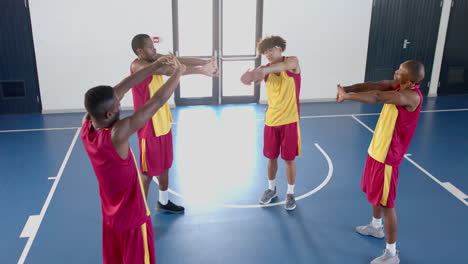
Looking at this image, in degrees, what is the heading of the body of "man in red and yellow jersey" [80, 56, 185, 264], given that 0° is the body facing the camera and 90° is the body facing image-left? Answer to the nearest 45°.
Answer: approximately 225°

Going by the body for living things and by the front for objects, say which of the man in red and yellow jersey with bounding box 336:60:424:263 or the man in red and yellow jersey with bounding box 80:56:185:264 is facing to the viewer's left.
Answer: the man in red and yellow jersey with bounding box 336:60:424:263

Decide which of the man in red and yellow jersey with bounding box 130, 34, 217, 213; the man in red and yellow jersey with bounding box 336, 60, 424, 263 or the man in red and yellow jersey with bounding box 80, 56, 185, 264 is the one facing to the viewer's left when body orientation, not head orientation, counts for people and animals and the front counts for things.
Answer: the man in red and yellow jersey with bounding box 336, 60, 424, 263

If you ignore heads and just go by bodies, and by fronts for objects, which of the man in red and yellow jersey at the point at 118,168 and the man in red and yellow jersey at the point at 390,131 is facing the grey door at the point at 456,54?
the man in red and yellow jersey at the point at 118,168

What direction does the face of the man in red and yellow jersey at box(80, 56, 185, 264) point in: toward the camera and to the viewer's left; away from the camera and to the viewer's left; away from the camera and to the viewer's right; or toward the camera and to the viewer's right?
away from the camera and to the viewer's right

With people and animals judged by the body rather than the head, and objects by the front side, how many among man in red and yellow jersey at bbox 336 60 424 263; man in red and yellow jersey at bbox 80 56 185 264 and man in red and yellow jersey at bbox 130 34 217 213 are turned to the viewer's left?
1

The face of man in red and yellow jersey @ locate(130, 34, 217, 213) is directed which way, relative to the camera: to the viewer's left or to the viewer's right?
to the viewer's right

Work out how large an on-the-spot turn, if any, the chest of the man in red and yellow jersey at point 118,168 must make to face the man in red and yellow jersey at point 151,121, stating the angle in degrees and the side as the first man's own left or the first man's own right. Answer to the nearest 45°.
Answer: approximately 45° to the first man's own left

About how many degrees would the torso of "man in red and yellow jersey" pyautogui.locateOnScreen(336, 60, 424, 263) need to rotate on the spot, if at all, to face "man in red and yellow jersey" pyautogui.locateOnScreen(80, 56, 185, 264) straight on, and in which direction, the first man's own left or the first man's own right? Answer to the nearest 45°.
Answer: approximately 45° to the first man's own left

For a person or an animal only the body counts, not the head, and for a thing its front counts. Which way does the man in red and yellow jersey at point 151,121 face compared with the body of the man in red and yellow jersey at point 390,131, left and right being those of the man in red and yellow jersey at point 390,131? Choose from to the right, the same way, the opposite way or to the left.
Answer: the opposite way

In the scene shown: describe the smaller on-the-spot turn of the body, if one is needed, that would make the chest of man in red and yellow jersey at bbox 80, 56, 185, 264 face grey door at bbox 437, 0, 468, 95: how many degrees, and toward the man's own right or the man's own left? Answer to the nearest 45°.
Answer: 0° — they already face it

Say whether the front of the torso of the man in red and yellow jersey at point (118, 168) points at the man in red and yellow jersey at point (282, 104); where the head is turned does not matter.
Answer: yes

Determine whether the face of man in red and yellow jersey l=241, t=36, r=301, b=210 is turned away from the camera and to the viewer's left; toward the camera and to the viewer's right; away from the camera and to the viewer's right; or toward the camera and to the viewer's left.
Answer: toward the camera and to the viewer's left

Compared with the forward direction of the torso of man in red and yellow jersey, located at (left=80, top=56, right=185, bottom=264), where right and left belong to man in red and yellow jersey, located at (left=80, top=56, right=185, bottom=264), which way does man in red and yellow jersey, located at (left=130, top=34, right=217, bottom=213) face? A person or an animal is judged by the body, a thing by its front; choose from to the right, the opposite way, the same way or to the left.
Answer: to the right

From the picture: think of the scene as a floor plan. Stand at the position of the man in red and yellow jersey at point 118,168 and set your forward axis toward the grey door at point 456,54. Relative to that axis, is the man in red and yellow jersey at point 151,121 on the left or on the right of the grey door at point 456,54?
left

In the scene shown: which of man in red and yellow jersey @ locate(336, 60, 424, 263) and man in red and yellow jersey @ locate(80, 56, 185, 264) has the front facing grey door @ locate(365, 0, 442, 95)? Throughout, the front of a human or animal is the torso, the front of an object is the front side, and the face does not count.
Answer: man in red and yellow jersey @ locate(80, 56, 185, 264)

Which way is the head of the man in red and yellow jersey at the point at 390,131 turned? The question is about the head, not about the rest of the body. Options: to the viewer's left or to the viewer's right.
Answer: to the viewer's left

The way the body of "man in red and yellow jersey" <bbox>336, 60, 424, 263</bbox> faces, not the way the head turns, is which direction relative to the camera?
to the viewer's left
